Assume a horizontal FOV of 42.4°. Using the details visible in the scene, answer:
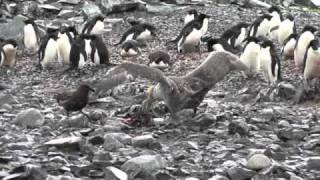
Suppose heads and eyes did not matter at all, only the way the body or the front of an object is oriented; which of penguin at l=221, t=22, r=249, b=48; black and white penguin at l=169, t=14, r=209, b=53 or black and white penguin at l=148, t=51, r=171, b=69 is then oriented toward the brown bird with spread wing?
black and white penguin at l=148, t=51, r=171, b=69

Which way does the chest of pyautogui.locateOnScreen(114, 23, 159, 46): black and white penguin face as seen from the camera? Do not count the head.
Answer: to the viewer's right

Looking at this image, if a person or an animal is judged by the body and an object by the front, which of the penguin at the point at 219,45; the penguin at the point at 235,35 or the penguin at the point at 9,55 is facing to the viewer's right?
the penguin at the point at 235,35

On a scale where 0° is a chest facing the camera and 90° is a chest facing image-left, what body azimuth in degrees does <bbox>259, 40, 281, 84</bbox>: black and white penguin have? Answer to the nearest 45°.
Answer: approximately 45°

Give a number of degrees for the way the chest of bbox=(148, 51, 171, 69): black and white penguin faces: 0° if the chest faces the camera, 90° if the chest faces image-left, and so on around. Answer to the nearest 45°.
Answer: approximately 0°

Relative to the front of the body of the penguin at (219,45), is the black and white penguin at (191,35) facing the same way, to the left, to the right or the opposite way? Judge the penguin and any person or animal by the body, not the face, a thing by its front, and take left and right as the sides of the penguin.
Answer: the opposite way

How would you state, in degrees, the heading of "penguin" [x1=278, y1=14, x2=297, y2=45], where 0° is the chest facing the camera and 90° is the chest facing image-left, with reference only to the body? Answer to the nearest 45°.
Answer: approximately 45°

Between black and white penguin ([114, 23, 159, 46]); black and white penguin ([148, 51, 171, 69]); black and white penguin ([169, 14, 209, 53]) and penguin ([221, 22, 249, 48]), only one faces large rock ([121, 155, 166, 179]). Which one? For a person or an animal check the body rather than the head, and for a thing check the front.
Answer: black and white penguin ([148, 51, 171, 69])

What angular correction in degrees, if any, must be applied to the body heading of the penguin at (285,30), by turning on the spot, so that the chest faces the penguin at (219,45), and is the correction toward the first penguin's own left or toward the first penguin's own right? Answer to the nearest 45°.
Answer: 0° — it already faces it

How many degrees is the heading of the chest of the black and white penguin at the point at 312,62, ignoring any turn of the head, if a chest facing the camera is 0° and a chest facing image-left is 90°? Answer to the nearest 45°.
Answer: approximately 315°
